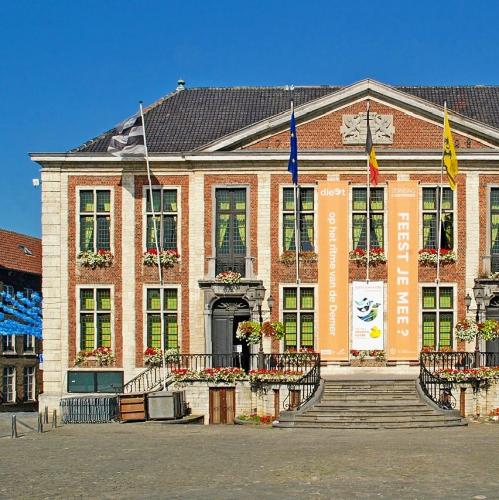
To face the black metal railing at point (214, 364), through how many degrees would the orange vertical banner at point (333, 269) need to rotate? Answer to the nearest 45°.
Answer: approximately 90° to its right

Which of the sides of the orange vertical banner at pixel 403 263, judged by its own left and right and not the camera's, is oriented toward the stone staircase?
front

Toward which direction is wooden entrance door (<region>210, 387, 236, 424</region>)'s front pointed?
toward the camera

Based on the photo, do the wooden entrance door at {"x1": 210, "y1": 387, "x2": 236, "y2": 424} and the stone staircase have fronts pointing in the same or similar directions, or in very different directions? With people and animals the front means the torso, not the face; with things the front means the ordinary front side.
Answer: same or similar directions

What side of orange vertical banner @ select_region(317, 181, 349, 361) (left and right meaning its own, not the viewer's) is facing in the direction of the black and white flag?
right

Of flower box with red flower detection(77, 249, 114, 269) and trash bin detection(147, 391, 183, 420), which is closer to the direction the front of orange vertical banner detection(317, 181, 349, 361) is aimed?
the trash bin

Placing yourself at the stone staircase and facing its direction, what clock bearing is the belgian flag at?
The belgian flag is roughly at 6 o'clock from the stone staircase.

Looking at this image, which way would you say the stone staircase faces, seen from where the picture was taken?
facing the viewer

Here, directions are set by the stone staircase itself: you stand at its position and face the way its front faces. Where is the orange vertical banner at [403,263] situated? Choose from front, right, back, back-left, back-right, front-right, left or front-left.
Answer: back

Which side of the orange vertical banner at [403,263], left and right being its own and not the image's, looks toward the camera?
front
